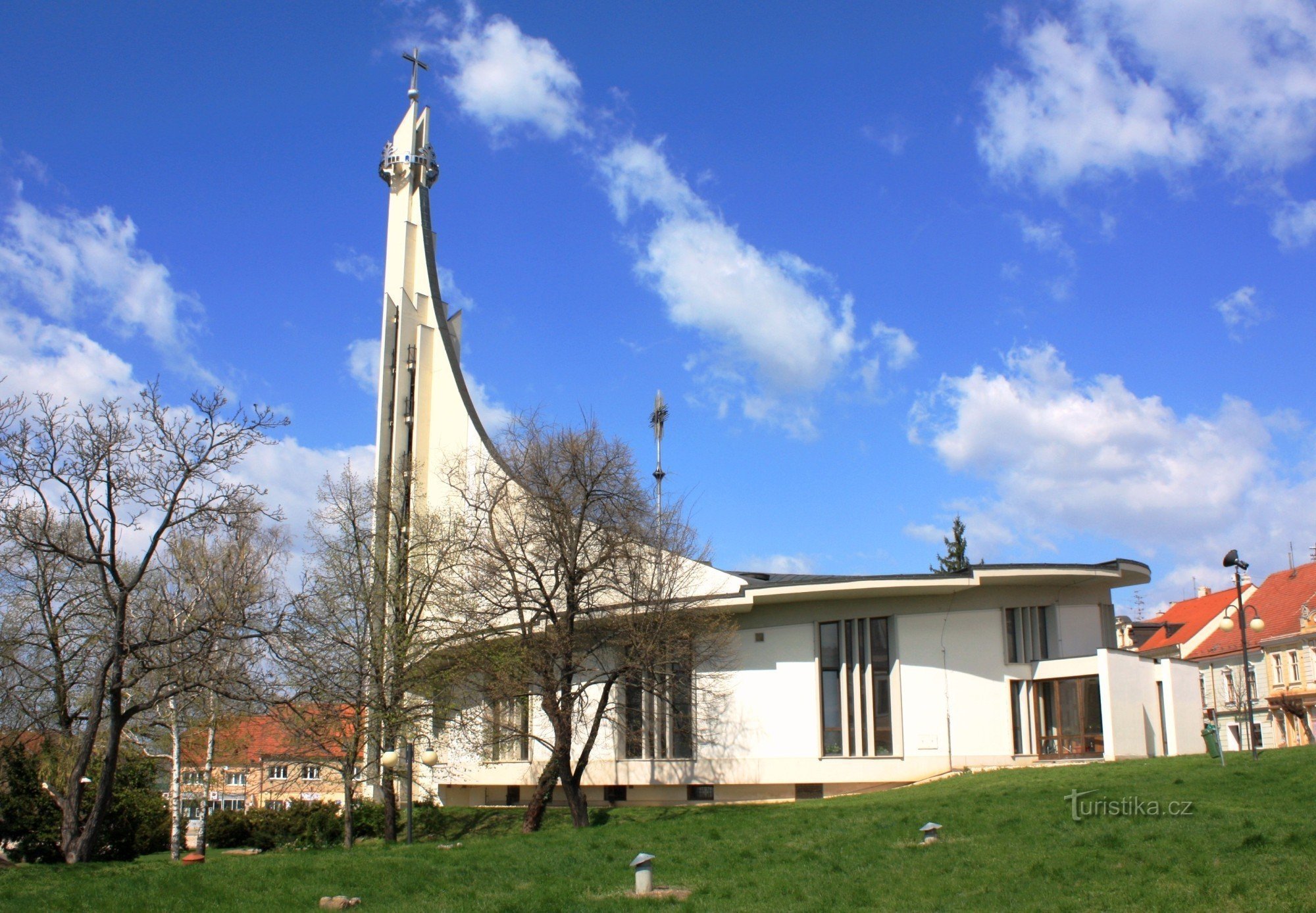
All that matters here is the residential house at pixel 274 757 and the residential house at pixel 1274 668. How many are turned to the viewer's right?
0

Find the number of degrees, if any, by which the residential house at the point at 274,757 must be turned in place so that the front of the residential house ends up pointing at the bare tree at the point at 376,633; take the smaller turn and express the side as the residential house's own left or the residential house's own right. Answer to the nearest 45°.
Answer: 0° — it already faces it

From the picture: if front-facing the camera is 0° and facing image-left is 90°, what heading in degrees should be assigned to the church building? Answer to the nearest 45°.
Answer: approximately 315°

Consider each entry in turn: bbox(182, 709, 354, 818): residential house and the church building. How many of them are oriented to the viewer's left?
0

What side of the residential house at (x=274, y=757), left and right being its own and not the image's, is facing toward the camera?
front

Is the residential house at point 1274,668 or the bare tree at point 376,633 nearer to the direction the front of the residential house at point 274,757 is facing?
the bare tree

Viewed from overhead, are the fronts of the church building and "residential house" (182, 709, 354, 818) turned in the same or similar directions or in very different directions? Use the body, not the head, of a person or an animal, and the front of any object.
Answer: same or similar directions

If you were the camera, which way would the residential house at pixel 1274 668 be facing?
facing the viewer and to the left of the viewer

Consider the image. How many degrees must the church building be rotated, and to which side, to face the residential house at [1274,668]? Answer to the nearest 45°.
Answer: approximately 90° to its left
